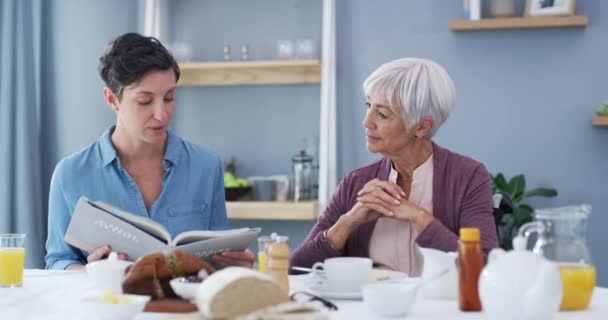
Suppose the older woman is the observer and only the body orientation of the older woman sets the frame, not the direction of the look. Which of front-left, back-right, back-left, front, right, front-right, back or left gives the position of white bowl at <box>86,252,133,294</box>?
front

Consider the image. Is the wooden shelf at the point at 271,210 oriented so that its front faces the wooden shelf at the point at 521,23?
no

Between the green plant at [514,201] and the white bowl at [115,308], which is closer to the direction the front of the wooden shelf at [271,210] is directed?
the white bowl

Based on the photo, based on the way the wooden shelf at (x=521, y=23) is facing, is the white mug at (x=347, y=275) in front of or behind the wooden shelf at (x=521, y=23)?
in front

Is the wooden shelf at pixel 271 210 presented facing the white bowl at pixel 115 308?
yes

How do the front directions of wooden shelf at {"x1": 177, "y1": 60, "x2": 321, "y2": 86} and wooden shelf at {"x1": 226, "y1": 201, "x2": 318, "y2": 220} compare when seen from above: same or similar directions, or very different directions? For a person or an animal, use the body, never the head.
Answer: same or similar directions

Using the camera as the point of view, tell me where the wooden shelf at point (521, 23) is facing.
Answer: facing the viewer

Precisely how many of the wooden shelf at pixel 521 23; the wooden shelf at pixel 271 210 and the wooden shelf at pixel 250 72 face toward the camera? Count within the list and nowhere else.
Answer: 3

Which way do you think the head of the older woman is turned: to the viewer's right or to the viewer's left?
to the viewer's left

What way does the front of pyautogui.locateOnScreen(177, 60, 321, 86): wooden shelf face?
toward the camera

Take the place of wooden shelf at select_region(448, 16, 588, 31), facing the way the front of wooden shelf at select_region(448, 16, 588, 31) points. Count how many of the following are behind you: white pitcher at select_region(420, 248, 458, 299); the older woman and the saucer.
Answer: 0

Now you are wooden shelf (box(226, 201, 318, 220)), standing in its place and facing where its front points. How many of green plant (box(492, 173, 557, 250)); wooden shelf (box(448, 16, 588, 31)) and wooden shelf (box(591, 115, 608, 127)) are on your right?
0

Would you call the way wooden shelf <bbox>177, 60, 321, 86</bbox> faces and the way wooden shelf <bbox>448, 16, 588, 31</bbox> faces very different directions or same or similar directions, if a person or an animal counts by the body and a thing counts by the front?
same or similar directions

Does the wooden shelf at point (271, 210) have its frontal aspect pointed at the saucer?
yes

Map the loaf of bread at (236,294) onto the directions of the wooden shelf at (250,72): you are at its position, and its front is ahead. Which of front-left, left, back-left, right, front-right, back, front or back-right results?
front

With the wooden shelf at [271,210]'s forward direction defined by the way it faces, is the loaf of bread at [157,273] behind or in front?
in front

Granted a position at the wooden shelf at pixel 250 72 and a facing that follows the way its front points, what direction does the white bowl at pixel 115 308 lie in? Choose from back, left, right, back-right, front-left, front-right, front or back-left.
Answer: front

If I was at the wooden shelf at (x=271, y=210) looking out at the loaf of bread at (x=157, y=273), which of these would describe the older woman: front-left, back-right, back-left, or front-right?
front-left

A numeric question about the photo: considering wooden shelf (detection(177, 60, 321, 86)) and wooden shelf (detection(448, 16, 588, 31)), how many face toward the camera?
2

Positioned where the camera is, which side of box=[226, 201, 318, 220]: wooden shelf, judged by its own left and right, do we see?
front
